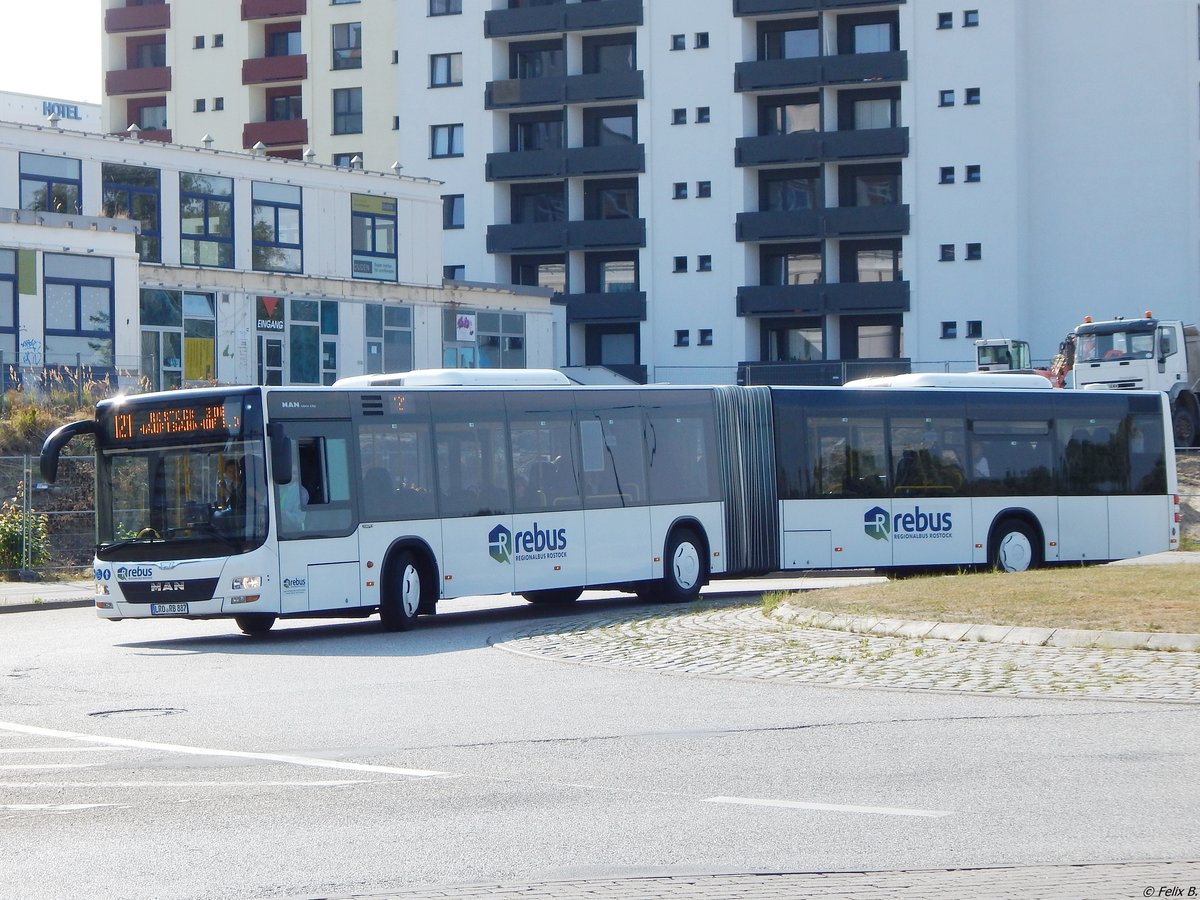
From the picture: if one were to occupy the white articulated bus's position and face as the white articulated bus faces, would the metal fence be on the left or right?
on its right

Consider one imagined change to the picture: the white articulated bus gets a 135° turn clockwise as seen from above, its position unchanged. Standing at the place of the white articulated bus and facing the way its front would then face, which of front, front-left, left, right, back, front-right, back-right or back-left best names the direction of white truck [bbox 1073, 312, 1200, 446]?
front-right

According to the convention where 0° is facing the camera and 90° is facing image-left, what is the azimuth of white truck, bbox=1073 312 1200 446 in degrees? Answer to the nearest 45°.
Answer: approximately 45°

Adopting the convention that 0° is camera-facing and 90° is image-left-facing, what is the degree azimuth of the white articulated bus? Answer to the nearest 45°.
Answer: approximately 45°
